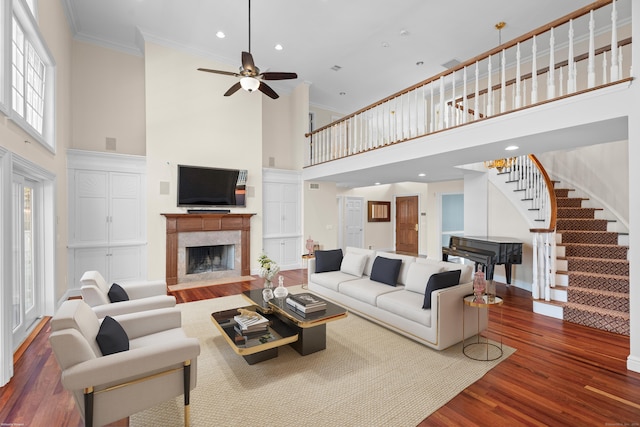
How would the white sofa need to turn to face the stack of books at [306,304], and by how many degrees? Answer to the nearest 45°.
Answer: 0° — it already faces it

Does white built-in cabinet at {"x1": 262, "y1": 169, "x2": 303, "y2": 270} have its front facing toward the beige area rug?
yes

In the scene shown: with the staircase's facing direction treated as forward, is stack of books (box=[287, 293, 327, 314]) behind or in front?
in front

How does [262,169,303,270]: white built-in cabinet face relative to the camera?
toward the camera

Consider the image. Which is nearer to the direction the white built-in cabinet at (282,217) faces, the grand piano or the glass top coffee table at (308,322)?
the glass top coffee table

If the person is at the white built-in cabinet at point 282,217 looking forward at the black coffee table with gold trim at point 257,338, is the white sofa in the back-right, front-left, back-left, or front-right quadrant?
front-left

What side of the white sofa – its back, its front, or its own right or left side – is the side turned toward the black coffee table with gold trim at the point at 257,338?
front

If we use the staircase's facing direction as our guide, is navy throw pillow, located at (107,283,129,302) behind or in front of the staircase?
in front

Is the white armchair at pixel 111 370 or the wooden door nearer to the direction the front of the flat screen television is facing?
the white armchair

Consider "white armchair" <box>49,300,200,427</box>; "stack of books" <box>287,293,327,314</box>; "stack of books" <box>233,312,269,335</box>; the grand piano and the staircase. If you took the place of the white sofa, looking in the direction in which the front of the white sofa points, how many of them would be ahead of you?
3

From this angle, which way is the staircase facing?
toward the camera

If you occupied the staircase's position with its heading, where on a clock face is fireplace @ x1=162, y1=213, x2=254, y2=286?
The fireplace is roughly at 2 o'clock from the staircase.

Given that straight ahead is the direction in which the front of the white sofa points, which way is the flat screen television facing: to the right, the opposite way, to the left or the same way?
to the left

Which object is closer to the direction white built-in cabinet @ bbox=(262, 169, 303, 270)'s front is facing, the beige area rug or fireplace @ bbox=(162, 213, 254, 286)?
the beige area rug

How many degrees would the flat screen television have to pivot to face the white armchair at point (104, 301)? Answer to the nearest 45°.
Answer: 0° — it already faces it

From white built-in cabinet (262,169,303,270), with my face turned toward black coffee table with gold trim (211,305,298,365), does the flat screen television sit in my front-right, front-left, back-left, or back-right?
front-right

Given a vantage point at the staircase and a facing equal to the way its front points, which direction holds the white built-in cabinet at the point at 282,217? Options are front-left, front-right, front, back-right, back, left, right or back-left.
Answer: right

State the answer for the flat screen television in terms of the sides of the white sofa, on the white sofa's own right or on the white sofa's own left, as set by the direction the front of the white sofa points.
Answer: on the white sofa's own right

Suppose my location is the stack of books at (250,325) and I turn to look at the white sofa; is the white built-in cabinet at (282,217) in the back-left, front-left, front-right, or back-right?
front-left

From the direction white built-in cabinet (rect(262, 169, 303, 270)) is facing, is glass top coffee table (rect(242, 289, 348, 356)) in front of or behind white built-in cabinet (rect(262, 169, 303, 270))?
in front

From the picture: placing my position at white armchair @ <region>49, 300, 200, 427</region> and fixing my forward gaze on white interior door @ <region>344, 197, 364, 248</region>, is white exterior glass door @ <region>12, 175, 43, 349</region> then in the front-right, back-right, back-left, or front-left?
front-left
